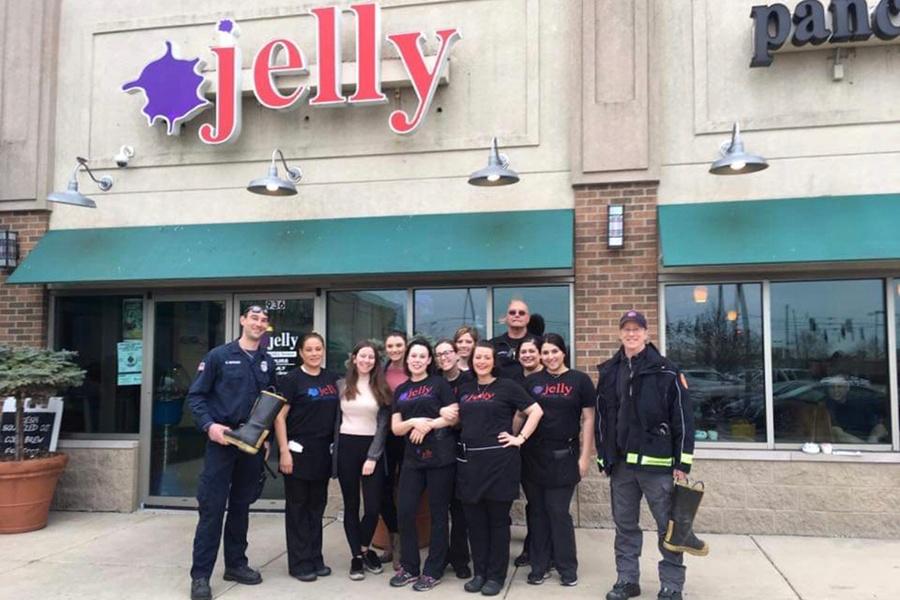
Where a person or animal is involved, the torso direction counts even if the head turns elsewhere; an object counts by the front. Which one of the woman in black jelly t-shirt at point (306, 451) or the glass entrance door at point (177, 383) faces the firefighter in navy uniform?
the glass entrance door

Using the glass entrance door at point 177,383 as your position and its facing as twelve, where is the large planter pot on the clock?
The large planter pot is roughly at 2 o'clock from the glass entrance door.

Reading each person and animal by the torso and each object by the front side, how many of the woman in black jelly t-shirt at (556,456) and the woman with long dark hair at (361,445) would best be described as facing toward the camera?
2

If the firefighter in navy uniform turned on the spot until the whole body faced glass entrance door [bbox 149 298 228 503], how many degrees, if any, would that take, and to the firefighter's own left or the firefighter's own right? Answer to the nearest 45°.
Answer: approximately 135° to the firefighter's own left
